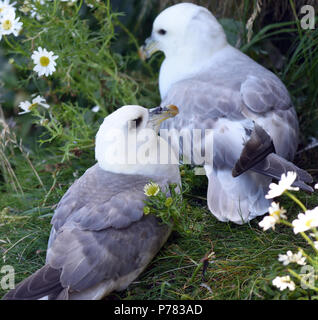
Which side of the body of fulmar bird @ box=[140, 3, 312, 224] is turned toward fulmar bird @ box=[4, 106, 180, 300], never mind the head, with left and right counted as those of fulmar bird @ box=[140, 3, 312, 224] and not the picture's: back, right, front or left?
left

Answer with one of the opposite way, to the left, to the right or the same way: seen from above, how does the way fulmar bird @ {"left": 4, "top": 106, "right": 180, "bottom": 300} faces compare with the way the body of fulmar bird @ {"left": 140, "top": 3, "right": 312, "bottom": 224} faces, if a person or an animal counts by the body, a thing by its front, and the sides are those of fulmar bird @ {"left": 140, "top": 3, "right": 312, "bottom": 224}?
to the right

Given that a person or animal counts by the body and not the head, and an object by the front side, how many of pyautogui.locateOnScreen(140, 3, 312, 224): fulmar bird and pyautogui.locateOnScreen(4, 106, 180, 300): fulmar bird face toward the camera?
0

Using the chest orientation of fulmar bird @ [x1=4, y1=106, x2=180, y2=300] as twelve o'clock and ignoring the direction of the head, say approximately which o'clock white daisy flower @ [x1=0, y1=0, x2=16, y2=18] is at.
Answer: The white daisy flower is roughly at 10 o'clock from the fulmar bird.

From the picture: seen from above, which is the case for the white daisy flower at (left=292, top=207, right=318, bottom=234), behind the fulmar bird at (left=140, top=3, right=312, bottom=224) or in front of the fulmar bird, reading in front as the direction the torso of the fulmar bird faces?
behind

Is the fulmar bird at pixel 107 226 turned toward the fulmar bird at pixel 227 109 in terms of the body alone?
yes

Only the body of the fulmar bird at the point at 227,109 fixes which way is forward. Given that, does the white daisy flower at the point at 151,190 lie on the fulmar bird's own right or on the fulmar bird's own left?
on the fulmar bird's own left

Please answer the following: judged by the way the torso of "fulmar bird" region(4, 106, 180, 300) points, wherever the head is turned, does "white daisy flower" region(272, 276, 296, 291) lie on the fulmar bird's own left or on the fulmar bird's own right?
on the fulmar bird's own right

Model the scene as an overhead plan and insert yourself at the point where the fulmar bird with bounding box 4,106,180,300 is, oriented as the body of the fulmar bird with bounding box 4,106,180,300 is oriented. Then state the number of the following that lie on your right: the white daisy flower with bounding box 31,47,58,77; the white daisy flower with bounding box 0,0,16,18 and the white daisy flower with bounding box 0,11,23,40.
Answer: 0

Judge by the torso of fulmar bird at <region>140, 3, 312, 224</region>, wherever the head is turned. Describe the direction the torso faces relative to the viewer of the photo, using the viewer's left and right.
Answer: facing away from the viewer and to the left of the viewer

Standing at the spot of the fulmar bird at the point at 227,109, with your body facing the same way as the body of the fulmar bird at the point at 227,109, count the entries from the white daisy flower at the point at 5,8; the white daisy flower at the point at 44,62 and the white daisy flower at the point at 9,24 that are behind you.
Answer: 0

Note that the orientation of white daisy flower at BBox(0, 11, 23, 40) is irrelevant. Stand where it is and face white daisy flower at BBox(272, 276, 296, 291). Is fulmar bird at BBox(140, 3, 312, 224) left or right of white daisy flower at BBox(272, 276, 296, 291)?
left

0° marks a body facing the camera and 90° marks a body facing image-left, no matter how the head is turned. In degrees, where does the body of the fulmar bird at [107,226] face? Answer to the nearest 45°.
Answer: approximately 225°

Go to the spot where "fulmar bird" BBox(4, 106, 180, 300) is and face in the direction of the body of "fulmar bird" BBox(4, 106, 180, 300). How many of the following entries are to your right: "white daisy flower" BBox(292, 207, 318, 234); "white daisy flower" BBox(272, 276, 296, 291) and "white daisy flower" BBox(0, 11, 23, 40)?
2

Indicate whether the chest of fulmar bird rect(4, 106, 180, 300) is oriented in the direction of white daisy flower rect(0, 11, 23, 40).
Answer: no
